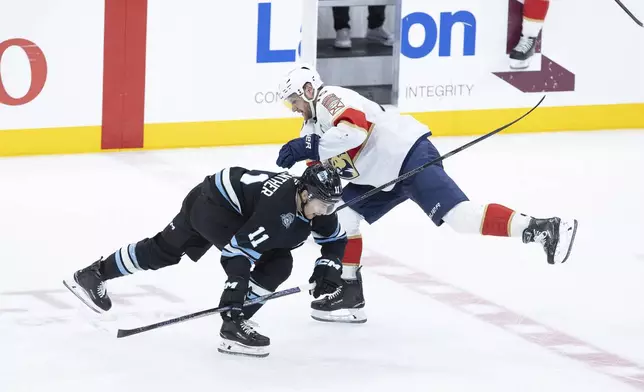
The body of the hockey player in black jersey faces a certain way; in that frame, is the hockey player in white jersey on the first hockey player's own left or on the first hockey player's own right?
on the first hockey player's own left

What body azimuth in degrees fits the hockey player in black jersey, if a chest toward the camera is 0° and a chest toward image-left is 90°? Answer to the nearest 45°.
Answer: approximately 315°
